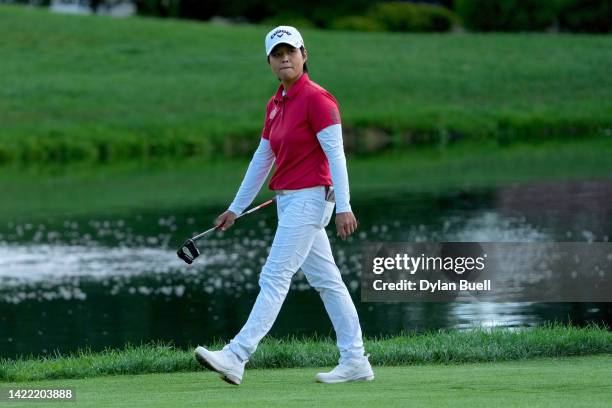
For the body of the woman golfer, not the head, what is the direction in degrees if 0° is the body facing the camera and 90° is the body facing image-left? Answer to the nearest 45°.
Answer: approximately 45°
